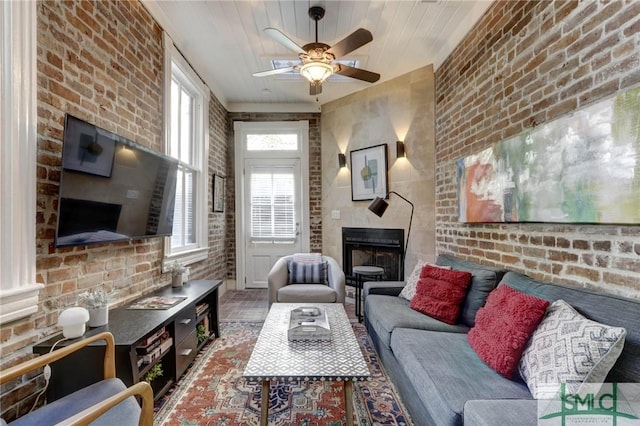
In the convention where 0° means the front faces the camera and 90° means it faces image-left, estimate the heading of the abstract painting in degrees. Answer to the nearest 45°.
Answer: approximately 45°

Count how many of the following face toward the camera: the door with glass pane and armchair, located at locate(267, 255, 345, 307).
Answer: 2

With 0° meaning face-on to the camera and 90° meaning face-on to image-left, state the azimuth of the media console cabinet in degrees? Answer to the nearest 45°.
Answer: approximately 315°

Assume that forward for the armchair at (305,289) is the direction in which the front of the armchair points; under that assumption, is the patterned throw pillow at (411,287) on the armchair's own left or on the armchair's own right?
on the armchair's own left

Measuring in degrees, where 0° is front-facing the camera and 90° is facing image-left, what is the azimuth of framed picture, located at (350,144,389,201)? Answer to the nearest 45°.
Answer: approximately 45°

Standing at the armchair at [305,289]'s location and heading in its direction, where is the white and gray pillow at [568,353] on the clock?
The white and gray pillow is roughly at 11 o'clock from the armchair.
